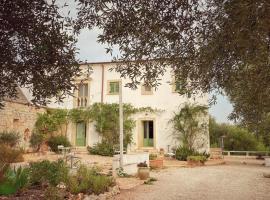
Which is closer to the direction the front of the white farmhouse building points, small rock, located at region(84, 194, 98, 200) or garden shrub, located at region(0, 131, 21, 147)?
the small rock

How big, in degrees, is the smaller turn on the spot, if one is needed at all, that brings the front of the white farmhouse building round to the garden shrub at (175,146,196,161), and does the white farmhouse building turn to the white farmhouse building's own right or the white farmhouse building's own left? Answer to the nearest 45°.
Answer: approximately 45° to the white farmhouse building's own left

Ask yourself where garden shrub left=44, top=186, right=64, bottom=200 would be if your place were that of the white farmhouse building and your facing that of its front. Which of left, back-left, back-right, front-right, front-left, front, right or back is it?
front

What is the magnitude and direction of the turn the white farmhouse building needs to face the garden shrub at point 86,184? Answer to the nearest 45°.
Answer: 0° — it already faces it

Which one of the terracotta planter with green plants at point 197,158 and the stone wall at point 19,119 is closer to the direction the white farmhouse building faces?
the terracotta planter with green plants

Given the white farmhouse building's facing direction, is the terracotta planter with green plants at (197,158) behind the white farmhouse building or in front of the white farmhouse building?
in front

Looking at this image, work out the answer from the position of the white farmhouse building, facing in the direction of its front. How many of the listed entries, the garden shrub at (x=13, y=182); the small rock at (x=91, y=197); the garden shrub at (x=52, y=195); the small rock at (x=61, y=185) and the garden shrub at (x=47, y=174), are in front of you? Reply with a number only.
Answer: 5

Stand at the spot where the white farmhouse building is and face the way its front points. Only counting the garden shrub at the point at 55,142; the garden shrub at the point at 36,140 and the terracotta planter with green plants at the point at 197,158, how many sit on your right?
2

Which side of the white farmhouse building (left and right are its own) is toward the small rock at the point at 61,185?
front

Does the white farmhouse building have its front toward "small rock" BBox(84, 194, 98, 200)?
yes

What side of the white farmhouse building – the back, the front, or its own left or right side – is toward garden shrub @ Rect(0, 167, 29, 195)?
front

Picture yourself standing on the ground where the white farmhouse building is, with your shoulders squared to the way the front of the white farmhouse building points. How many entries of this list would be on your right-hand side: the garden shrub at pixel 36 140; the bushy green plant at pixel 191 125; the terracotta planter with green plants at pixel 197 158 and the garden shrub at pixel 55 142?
2

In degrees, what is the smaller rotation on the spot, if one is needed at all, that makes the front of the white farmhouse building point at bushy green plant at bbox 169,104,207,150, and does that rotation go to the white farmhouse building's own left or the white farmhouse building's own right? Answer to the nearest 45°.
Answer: approximately 90° to the white farmhouse building's own left

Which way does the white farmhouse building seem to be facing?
toward the camera

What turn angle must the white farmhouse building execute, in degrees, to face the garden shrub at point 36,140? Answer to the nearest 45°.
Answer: approximately 90° to its right

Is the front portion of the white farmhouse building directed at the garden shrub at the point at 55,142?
no

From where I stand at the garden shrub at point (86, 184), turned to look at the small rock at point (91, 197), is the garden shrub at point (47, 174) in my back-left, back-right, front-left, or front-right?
back-right
